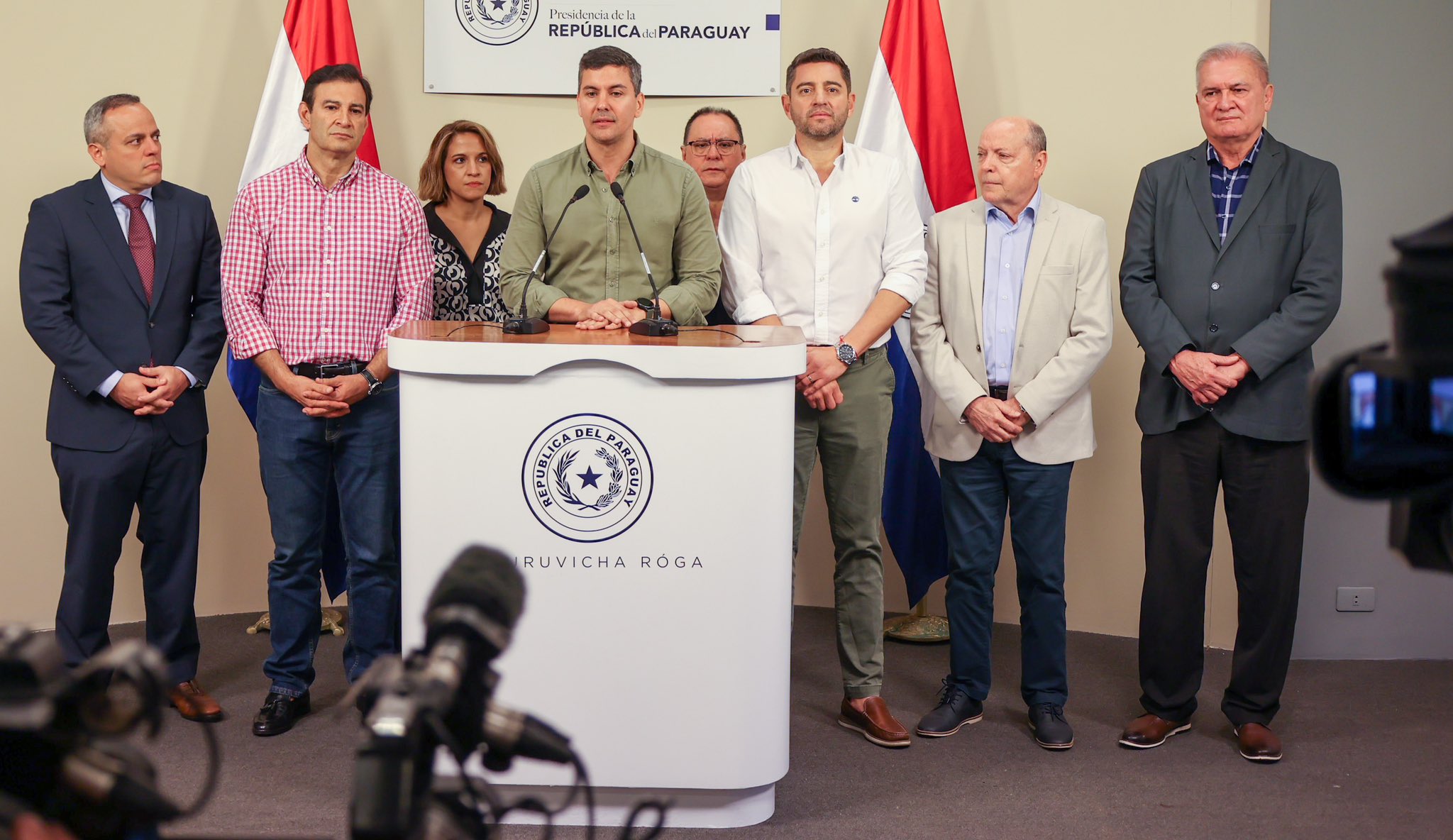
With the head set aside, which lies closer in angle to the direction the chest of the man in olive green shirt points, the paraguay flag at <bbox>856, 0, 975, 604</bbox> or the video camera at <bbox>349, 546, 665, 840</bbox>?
the video camera

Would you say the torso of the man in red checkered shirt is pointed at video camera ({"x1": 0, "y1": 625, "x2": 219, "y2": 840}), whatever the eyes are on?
yes

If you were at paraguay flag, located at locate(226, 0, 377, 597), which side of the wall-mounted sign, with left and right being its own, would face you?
right

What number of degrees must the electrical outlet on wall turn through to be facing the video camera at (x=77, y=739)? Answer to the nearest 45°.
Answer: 0° — it already faces it

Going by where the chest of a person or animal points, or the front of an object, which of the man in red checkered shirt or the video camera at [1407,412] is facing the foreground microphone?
the man in red checkered shirt

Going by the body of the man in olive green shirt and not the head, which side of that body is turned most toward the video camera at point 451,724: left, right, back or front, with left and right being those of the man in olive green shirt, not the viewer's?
front

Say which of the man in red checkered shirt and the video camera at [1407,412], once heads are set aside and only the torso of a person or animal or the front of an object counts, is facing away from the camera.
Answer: the video camera

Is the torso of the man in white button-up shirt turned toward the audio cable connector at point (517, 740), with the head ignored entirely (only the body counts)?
yes

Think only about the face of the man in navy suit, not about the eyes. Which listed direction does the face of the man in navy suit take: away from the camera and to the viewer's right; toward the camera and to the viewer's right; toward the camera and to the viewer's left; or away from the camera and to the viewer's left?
toward the camera and to the viewer's right

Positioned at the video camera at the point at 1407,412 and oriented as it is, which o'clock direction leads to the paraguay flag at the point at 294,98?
The paraguay flag is roughly at 10 o'clock from the video camera.
